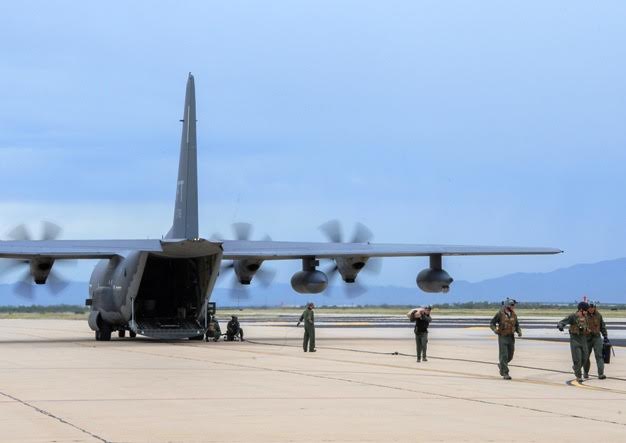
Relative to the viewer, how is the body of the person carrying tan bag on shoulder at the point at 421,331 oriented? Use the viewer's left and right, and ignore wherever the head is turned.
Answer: facing the viewer

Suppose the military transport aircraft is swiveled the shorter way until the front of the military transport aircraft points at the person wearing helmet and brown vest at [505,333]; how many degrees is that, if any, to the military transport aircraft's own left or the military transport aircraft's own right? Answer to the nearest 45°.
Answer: approximately 135° to the military transport aircraft's own right

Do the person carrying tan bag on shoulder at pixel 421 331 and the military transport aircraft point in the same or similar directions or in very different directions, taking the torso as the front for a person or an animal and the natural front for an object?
very different directions

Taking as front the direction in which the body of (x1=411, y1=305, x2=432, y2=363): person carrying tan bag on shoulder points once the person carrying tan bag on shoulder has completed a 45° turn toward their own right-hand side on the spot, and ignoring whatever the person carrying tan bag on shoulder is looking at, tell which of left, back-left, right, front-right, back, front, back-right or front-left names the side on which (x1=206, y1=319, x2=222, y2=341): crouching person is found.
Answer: right

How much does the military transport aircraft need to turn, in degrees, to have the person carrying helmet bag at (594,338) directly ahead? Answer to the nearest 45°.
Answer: approximately 135° to its right

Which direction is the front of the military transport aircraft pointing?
away from the camera

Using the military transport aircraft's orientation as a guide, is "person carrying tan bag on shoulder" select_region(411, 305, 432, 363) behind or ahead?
behind

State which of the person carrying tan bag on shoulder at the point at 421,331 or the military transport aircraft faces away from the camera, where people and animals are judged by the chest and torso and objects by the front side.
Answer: the military transport aircraft

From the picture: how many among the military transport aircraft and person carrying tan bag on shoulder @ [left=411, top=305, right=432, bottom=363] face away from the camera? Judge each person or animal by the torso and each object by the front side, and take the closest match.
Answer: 1
